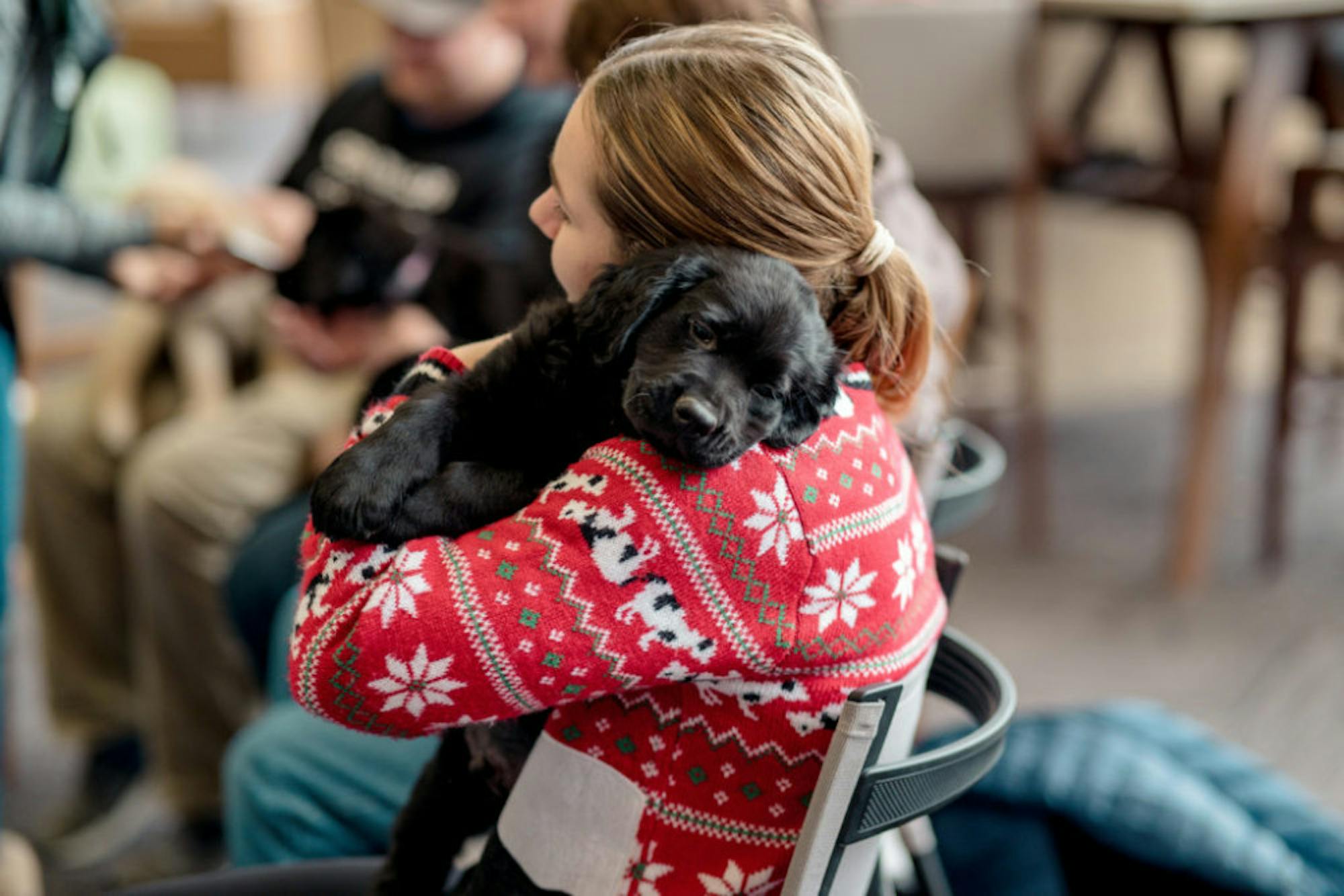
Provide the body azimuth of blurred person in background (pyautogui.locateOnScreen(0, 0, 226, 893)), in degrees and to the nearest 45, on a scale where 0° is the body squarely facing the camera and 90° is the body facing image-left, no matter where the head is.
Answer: approximately 270°

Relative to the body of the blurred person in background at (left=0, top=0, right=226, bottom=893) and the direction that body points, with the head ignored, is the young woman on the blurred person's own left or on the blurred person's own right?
on the blurred person's own right

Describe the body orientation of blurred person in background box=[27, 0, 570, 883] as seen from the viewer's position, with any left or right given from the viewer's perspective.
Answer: facing the viewer and to the left of the viewer

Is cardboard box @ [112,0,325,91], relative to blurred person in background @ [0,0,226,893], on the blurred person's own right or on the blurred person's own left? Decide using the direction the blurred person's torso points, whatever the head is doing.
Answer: on the blurred person's own left

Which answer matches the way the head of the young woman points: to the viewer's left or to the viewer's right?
to the viewer's left

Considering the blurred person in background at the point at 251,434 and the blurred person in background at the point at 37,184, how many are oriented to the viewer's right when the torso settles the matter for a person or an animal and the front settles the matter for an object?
1
